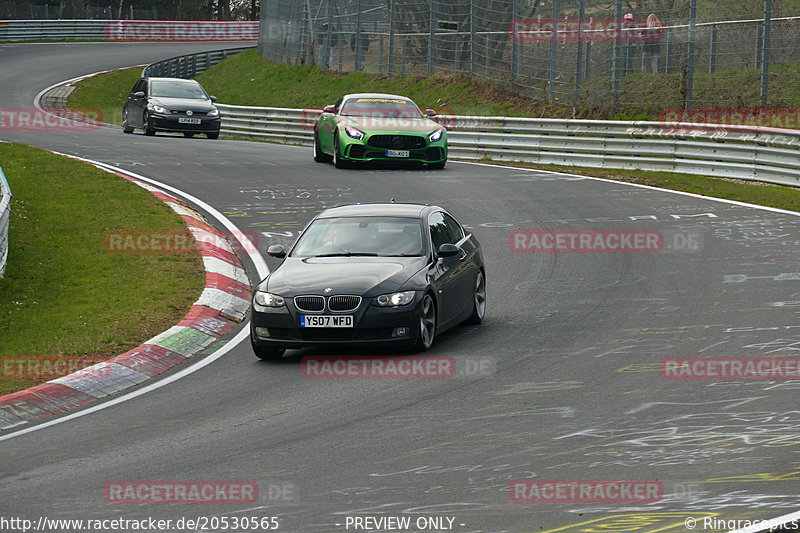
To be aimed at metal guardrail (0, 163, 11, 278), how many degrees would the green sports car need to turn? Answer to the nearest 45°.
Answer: approximately 45° to its right

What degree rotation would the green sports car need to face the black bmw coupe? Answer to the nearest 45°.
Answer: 0° — it already faces it

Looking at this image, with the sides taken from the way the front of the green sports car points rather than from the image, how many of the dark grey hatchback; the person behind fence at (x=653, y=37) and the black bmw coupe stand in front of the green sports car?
1

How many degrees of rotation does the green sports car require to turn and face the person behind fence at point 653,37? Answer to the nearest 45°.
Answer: approximately 135° to its left

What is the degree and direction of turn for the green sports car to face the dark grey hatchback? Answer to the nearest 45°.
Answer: approximately 135° to its right

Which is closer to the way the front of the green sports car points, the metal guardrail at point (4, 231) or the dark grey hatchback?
the metal guardrail

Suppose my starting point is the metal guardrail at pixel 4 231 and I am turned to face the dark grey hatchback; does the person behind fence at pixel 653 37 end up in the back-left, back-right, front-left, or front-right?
front-right

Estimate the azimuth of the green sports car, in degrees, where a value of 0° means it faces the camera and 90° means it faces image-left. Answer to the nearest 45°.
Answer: approximately 0°

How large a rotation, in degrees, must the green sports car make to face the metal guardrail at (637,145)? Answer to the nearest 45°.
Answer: approximately 90° to its left

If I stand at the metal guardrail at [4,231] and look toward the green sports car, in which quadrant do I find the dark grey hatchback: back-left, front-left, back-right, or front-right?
front-left

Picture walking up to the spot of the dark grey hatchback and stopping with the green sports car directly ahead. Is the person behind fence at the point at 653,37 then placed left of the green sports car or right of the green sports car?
left

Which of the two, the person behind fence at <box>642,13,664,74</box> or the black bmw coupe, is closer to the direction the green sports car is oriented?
the black bmw coupe

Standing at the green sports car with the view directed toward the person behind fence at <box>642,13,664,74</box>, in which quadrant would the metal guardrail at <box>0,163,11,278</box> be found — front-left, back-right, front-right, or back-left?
back-right

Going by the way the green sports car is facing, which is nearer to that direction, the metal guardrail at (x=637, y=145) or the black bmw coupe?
the black bmw coupe
